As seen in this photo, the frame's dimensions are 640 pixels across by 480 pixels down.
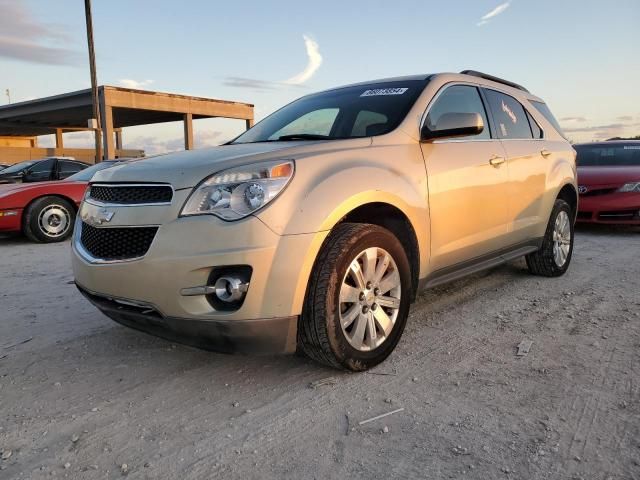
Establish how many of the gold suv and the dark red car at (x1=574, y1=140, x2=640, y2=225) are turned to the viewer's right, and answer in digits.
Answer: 0

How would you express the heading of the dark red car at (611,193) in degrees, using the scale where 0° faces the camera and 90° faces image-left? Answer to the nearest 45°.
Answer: approximately 0°

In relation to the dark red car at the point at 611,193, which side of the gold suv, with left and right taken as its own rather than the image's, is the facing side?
back

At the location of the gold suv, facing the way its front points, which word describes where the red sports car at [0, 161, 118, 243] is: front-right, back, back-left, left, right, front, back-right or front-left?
right

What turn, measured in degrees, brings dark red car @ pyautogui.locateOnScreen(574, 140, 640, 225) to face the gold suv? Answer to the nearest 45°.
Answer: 0° — it already faces it

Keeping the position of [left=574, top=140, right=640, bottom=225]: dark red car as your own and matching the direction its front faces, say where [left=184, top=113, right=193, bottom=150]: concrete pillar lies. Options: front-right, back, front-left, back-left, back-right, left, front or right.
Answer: back-right

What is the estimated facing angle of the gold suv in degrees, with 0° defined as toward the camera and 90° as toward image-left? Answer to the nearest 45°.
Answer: approximately 45°

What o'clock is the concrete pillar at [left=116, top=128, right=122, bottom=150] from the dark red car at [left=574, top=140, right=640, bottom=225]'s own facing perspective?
The concrete pillar is roughly at 4 o'clock from the dark red car.

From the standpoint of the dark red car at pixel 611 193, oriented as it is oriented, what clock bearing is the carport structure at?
The carport structure is roughly at 4 o'clock from the dark red car.

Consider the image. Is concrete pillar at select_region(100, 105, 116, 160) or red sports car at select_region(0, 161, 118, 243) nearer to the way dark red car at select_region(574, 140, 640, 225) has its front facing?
the red sports car

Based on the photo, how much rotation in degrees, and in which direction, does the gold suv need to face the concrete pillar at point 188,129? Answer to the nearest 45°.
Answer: approximately 135° to its right

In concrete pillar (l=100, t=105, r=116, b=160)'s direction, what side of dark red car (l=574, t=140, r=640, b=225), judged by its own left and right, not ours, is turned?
right
